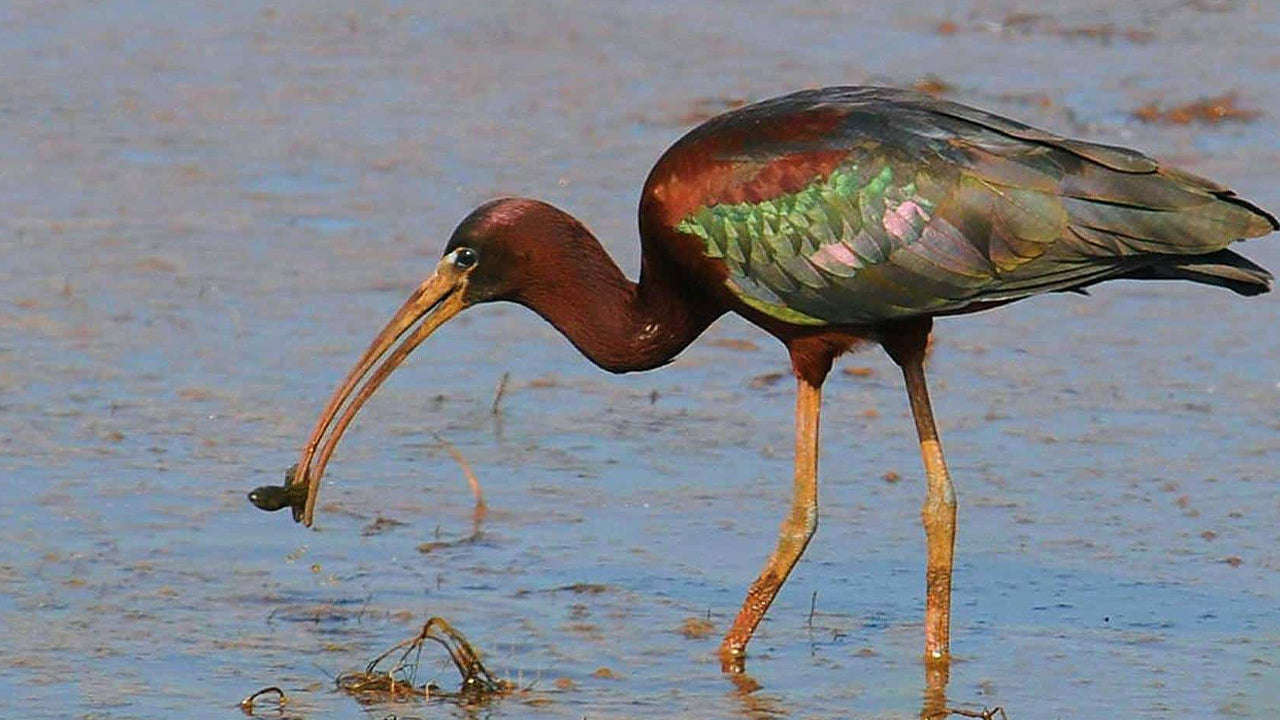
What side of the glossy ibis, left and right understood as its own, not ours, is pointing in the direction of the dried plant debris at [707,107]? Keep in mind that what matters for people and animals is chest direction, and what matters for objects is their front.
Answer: right

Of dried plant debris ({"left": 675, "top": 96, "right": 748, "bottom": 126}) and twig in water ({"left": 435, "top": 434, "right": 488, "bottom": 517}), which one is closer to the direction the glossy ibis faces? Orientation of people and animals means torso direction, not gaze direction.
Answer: the twig in water

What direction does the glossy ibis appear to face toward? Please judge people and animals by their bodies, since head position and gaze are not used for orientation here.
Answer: to the viewer's left
